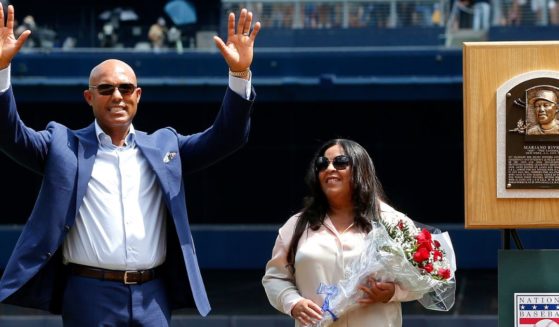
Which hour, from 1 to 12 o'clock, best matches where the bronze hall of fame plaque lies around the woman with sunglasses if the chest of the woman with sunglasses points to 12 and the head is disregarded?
The bronze hall of fame plaque is roughly at 9 o'clock from the woman with sunglasses.

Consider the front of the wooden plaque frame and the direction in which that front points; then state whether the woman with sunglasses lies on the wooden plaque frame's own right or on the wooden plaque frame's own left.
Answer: on the wooden plaque frame's own right

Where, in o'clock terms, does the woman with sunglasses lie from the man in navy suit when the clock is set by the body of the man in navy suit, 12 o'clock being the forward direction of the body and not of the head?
The woman with sunglasses is roughly at 9 o'clock from the man in navy suit.

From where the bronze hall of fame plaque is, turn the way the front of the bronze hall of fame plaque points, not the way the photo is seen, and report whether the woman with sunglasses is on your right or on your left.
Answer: on your right

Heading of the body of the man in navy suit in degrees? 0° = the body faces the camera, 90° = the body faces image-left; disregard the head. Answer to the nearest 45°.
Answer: approximately 0°

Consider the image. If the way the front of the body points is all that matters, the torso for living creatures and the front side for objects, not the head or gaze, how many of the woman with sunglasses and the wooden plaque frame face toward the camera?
2

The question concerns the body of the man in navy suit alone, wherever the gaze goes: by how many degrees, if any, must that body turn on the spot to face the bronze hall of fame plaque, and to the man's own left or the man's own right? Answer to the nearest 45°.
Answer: approximately 90° to the man's own left

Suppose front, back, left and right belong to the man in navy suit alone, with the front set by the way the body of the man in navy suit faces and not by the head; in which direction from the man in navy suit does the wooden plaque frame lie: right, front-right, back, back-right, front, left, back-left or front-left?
left

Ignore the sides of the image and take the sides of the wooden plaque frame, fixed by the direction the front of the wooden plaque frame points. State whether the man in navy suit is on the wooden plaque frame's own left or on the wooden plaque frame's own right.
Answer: on the wooden plaque frame's own right
